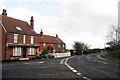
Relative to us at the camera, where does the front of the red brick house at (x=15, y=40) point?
facing the viewer and to the right of the viewer
